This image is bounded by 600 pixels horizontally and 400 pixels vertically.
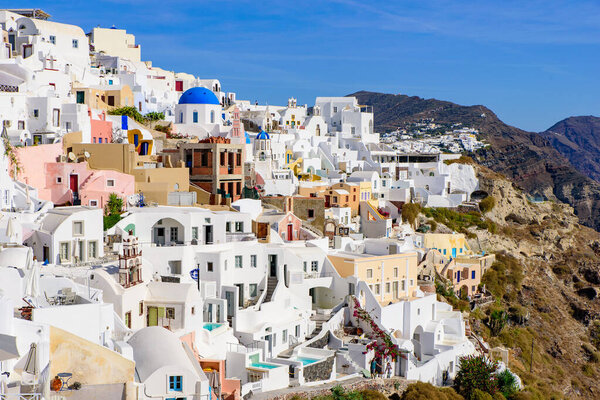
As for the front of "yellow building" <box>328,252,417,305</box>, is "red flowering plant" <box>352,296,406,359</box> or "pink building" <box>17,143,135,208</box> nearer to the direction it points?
the red flowering plant

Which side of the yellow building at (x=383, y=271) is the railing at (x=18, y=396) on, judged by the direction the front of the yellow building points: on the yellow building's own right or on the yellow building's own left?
on the yellow building's own right

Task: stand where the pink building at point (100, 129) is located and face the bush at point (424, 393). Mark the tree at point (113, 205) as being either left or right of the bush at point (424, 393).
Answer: right

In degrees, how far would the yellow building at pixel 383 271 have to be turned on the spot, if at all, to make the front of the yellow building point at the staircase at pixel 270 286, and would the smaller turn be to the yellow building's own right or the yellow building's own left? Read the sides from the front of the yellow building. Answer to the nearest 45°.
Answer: approximately 90° to the yellow building's own right

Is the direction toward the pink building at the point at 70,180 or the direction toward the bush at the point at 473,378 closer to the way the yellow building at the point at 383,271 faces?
the bush

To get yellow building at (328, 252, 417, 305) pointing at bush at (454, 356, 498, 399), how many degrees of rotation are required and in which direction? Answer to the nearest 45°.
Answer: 0° — it already faces it

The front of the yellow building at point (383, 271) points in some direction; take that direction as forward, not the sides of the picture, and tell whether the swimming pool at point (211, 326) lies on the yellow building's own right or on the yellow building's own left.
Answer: on the yellow building's own right

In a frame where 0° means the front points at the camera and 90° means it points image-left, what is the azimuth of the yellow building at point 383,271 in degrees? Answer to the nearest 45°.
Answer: approximately 315°
